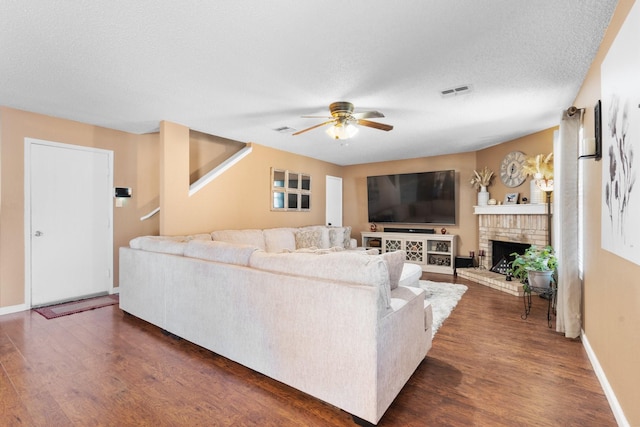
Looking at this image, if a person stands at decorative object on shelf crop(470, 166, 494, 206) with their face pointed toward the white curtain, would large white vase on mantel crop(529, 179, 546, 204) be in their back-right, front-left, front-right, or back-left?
front-left

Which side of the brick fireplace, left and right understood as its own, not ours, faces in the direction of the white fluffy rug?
front

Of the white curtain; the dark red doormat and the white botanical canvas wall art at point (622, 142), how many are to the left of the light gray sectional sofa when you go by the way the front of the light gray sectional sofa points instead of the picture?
1

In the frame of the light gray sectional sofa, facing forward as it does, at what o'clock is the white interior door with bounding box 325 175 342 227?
The white interior door is roughly at 11 o'clock from the light gray sectional sofa.

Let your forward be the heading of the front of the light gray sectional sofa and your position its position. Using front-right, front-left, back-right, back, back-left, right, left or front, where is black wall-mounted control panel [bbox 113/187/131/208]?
left

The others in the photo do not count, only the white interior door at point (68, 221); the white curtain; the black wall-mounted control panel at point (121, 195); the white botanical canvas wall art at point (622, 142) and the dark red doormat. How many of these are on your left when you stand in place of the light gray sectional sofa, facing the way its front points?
3

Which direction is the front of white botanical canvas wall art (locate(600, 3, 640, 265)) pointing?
to the viewer's left

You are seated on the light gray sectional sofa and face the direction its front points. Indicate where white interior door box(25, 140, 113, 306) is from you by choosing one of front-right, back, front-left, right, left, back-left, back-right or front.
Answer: left

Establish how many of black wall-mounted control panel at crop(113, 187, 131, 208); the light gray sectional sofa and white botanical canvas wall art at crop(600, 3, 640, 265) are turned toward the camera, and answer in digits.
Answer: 1

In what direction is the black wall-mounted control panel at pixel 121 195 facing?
toward the camera

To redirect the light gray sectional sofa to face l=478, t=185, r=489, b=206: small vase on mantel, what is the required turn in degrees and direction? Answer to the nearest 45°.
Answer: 0° — it already faces it

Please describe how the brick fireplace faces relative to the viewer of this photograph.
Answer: facing the viewer and to the left of the viewer

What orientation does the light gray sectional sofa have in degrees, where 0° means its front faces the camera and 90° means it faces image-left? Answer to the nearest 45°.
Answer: approximately 225°

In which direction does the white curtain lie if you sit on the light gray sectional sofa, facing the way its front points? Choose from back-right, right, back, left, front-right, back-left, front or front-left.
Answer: front-right

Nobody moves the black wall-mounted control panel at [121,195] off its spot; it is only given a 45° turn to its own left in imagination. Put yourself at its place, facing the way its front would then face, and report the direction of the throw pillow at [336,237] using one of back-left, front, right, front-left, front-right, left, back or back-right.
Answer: front-left

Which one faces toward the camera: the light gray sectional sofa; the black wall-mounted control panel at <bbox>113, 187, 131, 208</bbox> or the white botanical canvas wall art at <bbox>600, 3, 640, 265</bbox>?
the black wall-mounted control panel
